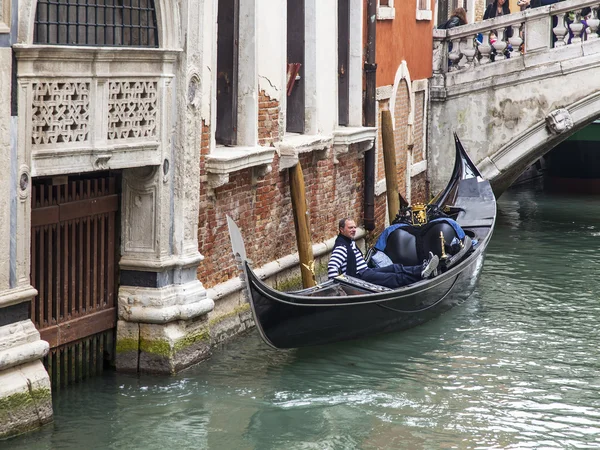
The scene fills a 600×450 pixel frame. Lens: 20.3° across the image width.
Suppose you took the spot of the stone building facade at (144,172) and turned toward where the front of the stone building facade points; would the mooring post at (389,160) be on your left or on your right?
on your left

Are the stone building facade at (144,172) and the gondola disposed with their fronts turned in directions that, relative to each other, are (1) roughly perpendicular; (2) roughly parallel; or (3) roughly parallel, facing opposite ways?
roughly perpendicular

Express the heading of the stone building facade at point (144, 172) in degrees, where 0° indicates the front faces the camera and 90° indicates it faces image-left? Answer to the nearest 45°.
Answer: approximately 315°
